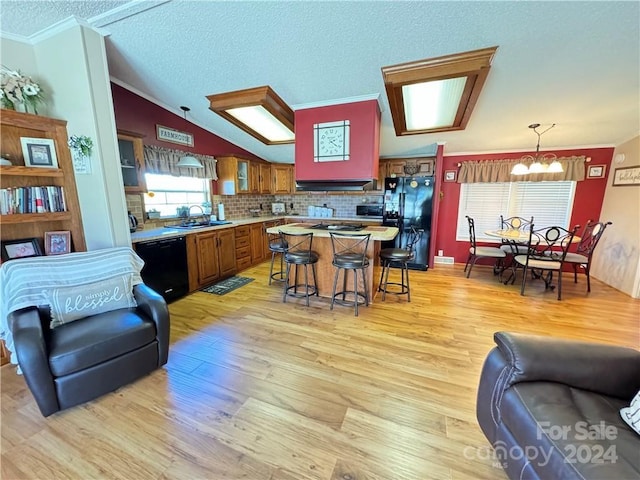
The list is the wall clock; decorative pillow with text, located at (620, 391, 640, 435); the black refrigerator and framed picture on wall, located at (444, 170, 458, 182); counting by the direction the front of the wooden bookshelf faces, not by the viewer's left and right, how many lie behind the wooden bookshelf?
0

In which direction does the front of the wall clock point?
toward the camera

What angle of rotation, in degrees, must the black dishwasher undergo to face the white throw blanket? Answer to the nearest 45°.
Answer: approximately 90° to its right

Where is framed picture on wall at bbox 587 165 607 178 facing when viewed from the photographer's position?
facing the viewer

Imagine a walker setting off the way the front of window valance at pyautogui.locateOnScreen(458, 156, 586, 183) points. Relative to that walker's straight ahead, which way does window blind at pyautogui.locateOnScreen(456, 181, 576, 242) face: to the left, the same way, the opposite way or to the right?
the same way

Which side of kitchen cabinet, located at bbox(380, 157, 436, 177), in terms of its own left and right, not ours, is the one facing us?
front

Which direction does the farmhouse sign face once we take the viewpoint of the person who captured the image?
facing the viewer and to the right of the viewer

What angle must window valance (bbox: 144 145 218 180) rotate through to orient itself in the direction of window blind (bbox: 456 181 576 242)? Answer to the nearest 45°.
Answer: approximately 45° to its left

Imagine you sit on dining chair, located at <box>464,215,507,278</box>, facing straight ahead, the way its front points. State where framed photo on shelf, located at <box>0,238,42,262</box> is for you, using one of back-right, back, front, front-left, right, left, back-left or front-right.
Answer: back-right

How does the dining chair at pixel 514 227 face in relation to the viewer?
toward the camera

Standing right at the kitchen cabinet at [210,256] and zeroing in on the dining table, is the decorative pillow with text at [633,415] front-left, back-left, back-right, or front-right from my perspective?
front-right

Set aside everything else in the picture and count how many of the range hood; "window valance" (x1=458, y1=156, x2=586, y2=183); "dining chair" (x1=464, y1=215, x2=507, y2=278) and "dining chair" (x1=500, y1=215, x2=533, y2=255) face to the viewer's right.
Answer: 1

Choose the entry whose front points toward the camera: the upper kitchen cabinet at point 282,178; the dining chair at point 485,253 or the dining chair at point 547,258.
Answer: the upper kitchen cabinet

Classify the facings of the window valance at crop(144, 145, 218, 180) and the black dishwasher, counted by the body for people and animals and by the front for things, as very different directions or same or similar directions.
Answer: same or similar directions

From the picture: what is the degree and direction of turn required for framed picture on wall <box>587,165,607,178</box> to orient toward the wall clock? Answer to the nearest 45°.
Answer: approximately 45° to its right

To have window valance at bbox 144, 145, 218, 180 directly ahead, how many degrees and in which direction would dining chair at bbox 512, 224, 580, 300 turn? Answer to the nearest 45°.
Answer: approximately 90° to its left

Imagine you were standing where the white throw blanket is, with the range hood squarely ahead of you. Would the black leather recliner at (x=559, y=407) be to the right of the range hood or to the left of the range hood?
right

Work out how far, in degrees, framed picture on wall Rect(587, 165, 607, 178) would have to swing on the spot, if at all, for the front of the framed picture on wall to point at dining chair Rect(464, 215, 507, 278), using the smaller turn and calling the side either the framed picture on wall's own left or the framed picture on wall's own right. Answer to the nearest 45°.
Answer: approximately 45° to the framed picture on wall's own right

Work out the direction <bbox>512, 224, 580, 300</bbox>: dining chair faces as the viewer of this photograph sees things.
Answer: facing away from the viewer and to the left of the viewer

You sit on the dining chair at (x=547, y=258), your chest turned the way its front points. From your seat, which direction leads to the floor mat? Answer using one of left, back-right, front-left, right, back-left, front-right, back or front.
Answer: left

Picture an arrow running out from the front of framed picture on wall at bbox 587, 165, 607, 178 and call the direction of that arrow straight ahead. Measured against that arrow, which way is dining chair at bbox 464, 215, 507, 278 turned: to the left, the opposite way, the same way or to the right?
to the left

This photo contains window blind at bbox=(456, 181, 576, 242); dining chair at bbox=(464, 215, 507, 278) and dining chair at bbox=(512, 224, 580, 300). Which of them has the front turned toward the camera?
the window blind

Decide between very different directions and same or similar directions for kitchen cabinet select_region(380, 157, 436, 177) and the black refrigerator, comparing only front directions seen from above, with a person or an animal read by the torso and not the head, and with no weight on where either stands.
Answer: same or similar directions
